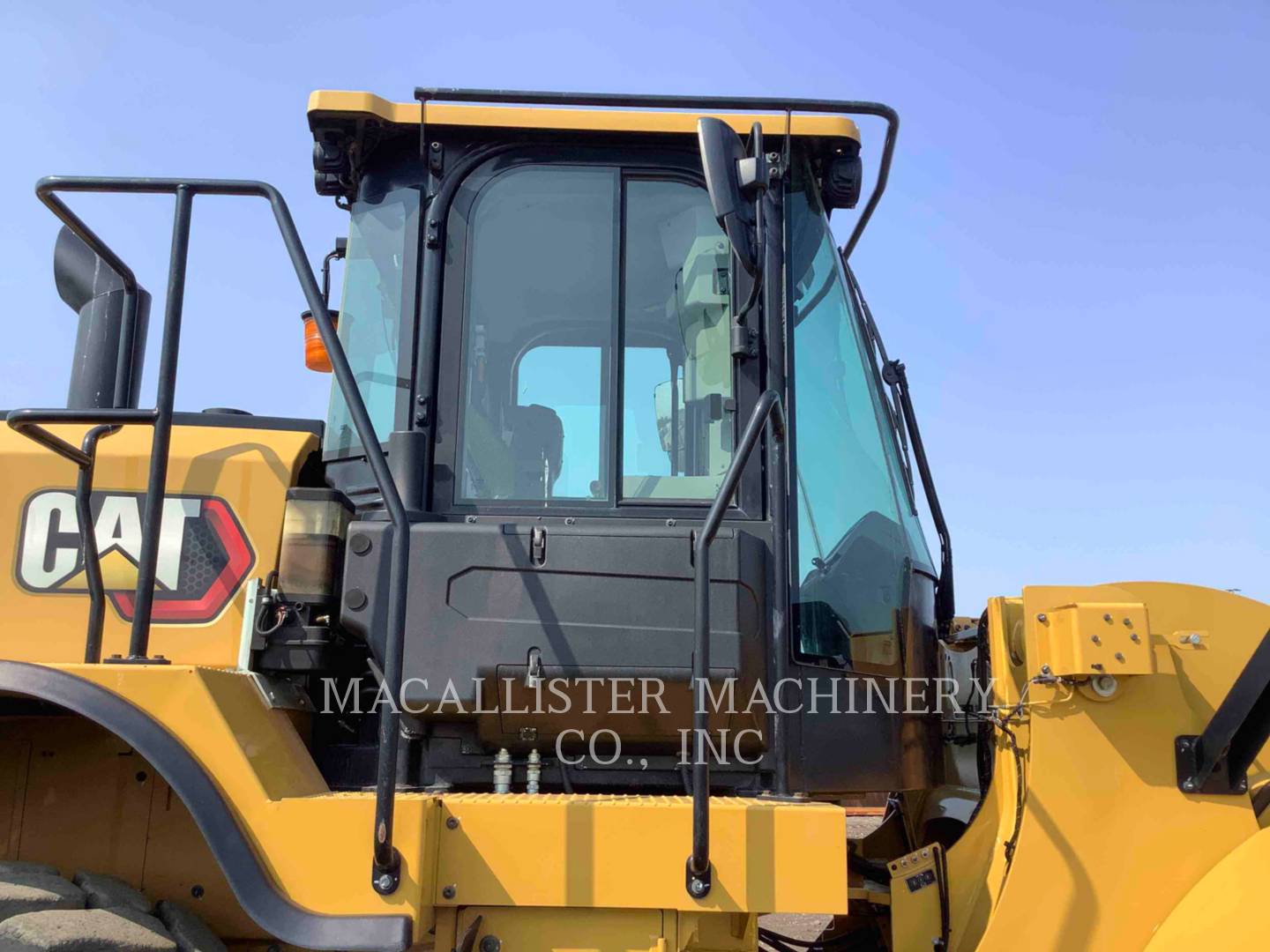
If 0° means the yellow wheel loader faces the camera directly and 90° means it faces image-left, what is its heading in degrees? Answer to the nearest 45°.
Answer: approximately 270°
